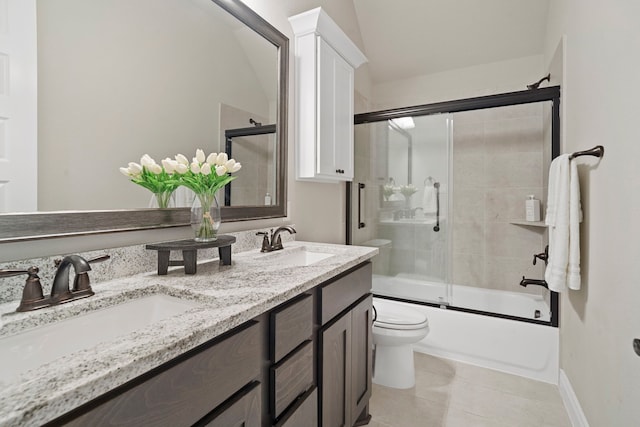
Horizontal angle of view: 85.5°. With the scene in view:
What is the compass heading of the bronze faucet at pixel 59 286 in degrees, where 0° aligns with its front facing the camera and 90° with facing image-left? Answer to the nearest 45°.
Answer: approximately 315°

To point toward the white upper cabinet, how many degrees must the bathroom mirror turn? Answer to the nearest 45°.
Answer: approximately 90° to its left

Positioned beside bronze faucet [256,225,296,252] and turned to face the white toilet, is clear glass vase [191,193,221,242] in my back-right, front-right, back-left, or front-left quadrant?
back-right

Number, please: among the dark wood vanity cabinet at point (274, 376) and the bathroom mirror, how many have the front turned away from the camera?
0

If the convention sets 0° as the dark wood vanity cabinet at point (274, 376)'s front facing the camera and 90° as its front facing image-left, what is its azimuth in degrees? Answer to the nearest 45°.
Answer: approximately 315°

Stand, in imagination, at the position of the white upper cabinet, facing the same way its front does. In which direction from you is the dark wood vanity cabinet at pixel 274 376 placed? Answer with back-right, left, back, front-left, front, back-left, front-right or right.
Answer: front-right

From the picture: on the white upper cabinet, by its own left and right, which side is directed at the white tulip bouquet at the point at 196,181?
right

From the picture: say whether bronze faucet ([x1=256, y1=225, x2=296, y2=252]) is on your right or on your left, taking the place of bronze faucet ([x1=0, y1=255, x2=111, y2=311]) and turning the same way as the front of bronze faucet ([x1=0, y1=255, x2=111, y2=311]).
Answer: on your left

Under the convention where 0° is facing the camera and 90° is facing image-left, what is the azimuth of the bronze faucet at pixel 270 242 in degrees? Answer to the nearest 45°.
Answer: approximately 315°
